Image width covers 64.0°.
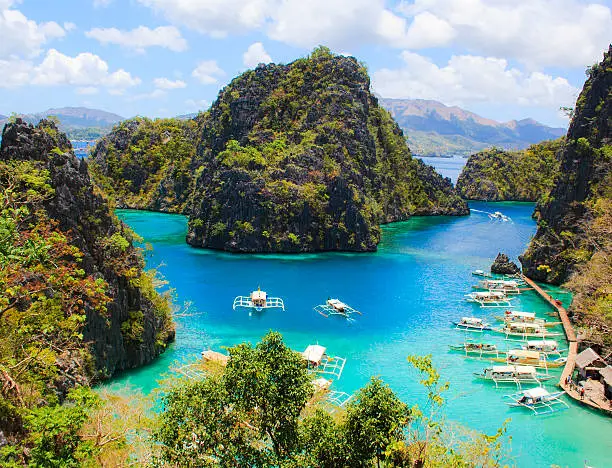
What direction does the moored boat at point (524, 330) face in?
to the viewer's right

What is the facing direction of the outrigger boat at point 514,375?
to the viewer's right

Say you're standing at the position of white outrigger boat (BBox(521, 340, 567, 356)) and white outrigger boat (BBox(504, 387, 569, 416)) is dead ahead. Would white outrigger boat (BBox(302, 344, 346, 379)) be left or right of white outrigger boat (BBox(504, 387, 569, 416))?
right

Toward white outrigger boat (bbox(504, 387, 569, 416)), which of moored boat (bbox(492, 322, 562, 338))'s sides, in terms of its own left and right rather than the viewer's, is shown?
right

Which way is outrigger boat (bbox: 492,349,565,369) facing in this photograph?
to the viewer's right

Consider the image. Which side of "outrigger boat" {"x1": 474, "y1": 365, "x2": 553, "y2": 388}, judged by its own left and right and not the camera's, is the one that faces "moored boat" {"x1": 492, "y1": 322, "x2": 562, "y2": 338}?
left

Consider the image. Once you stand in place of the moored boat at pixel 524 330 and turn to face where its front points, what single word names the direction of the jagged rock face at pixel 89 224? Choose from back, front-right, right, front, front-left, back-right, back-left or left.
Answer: back-right

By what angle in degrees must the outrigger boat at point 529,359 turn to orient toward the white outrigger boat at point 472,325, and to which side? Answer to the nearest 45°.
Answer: approximately 135° to its left
